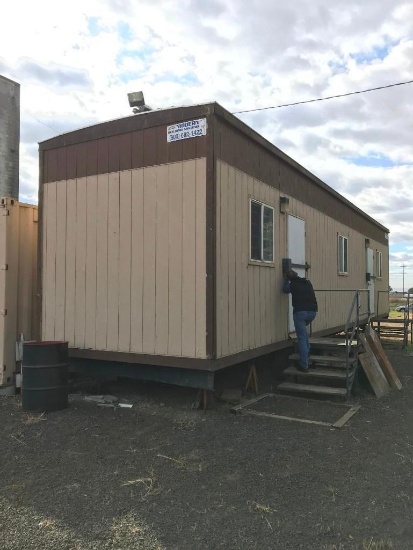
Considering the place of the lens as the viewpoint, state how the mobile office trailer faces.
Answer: facing the viewer and to the right of the viewer

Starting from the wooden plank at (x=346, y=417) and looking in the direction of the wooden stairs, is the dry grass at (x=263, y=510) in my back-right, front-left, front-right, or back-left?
back-left

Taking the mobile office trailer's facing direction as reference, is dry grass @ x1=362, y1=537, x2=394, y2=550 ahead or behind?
ahead

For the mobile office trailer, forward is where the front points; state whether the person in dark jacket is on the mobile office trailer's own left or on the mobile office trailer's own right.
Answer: on the mobile office trailer's own left

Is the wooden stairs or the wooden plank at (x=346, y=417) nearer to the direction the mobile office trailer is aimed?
the wooden plank

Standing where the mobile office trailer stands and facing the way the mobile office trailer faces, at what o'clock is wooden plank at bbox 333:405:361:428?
The wooden plank is roughly at 2 o'clock from the mobile office trailer.
